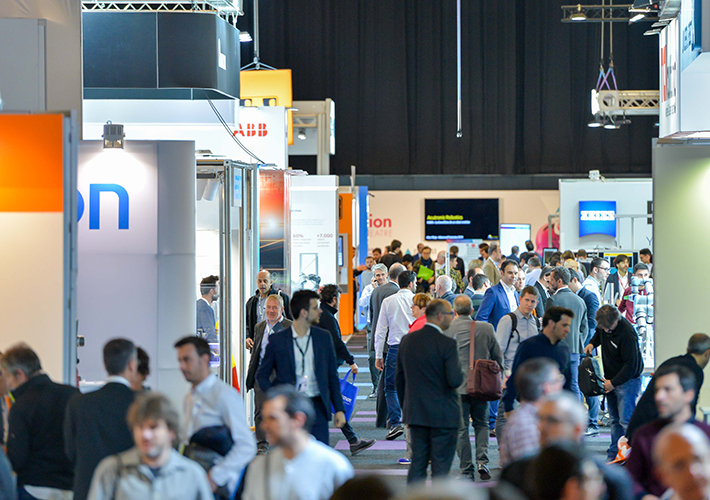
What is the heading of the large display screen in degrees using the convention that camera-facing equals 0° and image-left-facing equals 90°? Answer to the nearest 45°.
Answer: approximately 0°

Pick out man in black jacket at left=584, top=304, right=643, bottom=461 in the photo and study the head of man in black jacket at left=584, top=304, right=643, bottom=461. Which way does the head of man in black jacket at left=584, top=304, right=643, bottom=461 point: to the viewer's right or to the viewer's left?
to the viewer's left

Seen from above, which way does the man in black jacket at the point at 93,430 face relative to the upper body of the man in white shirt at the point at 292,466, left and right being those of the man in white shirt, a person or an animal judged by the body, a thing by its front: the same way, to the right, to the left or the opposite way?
the opposite way

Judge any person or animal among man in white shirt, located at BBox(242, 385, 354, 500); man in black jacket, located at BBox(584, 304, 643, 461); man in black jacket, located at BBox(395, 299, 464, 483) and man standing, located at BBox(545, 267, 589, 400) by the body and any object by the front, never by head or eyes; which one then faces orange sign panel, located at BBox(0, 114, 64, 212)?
man in black jacket, located at BBox(584, 304, 643, 461)

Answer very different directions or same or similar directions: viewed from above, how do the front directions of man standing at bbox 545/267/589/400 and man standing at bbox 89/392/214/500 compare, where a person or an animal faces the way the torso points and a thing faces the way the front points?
very different directions

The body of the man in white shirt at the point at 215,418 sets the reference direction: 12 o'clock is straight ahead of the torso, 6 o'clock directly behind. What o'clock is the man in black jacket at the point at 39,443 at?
The man in black jacket is roughly at 2 o'clock from the man in white shirt.

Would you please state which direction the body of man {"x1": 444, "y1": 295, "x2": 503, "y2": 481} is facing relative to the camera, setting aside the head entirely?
away from the camera

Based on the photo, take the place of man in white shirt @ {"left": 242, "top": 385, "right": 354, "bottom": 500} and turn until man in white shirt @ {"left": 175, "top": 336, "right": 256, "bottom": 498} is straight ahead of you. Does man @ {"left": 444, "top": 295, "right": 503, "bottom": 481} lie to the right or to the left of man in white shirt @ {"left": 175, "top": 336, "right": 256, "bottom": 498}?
right

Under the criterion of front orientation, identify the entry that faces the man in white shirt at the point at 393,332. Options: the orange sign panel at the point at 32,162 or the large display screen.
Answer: the large display screen

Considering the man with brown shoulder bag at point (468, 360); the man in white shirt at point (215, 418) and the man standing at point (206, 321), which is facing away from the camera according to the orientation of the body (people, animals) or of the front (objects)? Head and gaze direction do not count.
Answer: the man with brown shoulder bag at point (468, 360)

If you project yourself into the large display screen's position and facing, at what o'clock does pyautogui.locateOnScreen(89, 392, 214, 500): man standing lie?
The man standing is roughly at 12 o'clock from the large display screen.
